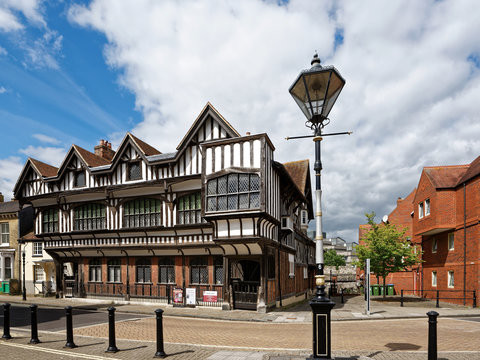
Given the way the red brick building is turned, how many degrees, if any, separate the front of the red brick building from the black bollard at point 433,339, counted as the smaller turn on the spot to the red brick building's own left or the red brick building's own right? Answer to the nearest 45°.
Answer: approximately 45° to the red brick building's own left

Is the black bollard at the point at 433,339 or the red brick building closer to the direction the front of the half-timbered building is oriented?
the black bollard

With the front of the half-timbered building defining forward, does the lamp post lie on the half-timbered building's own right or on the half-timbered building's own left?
on the half-timbered building's own left

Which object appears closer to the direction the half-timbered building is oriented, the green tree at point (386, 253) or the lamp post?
the lamp post

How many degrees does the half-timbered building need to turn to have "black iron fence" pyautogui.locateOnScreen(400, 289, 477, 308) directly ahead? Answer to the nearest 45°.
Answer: approximately 135° to its left

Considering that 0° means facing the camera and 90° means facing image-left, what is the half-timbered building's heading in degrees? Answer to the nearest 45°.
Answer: approximately 45°

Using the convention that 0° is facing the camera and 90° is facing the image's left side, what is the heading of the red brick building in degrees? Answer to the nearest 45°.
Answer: approximately 45°

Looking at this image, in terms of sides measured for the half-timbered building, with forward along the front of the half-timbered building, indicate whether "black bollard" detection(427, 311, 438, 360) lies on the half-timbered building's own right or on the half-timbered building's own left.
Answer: on the half-timbered building's own left
